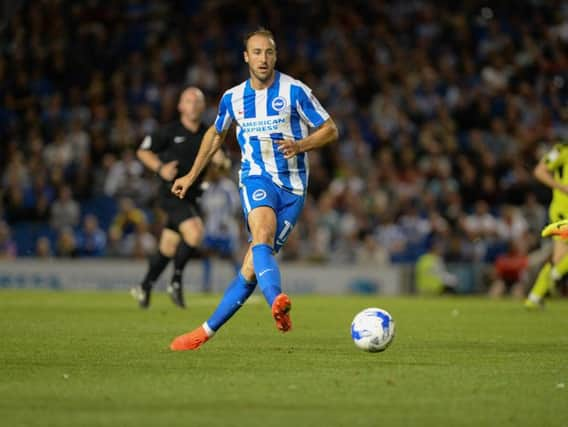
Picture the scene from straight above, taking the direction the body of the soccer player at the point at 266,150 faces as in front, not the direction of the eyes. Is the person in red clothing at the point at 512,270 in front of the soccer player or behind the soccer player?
behind

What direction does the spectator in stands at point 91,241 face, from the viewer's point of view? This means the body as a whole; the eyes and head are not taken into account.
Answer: toward the camera

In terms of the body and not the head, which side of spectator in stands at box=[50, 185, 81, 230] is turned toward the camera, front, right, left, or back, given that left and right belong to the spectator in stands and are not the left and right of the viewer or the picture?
front

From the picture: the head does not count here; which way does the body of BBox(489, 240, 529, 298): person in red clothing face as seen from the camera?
toward the camera

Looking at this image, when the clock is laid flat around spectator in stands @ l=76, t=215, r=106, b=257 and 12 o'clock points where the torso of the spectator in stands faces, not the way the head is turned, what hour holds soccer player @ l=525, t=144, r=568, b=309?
The soccer player is roughly at 11 o'clock from the spectator in stands.

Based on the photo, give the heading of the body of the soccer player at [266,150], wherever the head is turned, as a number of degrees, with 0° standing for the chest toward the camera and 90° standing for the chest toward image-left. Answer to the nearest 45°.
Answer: approximately 0°

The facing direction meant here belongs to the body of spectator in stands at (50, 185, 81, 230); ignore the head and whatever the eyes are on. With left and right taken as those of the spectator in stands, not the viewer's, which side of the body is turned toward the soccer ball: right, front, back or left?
front

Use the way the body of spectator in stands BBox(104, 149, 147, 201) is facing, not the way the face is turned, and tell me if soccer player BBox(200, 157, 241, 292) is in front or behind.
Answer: in front

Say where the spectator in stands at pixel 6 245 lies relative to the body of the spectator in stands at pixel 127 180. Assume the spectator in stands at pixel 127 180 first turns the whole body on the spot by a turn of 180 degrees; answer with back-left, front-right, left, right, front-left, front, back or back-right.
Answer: left

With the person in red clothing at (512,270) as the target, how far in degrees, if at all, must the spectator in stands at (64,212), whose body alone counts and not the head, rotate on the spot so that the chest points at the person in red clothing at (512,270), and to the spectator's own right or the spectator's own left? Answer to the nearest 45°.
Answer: approximately 45° to the spectator's own left

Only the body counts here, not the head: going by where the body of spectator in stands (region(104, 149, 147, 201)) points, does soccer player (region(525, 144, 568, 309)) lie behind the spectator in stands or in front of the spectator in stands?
in front

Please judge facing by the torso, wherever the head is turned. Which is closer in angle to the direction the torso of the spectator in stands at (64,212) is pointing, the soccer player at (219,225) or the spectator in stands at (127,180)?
the soccer player

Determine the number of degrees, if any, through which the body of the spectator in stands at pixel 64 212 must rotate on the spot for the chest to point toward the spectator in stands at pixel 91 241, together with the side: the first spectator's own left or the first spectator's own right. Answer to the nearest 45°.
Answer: approximately 45° to the first spectator's own left

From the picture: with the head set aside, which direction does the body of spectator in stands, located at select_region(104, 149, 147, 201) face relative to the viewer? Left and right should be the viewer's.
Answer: facing the viewer

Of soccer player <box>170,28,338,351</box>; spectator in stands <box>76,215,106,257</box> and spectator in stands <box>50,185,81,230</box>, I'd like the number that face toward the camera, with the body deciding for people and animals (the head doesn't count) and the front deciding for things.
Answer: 3
